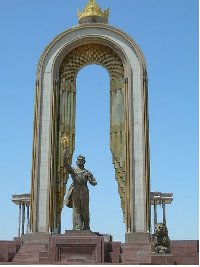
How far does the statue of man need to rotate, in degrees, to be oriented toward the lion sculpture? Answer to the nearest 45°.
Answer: approximately 45° to its left

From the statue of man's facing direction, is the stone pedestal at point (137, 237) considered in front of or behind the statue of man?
behind

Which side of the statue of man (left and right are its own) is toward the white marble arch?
back

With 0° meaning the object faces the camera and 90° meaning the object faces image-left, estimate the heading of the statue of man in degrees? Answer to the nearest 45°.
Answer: approximately 0°
